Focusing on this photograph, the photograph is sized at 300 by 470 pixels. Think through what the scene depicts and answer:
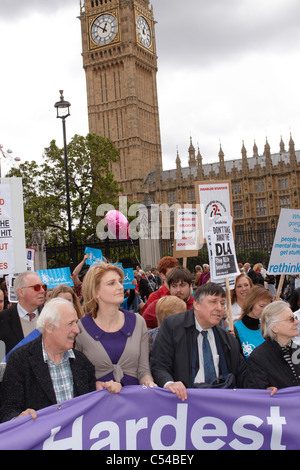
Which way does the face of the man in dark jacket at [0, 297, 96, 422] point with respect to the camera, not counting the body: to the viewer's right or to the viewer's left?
to the viewer's right

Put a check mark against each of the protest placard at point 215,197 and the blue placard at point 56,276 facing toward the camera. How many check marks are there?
2

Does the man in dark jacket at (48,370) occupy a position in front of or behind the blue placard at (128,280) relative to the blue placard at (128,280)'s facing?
in front

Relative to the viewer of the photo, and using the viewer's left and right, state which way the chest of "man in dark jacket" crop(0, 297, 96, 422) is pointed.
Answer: facing the viewer and to the right of the viewer

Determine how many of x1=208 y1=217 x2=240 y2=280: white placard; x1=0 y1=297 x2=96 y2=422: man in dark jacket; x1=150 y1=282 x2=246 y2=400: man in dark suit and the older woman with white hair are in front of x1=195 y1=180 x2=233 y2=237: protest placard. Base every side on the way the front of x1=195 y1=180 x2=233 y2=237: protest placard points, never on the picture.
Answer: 4

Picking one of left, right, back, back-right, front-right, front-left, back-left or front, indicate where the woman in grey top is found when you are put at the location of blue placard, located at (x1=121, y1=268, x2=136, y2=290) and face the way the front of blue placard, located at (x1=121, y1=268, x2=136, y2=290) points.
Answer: front

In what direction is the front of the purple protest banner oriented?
toward the camera

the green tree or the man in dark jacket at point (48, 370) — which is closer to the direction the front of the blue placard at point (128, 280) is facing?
the man in dark jacket

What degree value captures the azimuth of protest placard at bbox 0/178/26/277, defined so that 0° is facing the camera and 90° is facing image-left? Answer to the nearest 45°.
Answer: approximately 0°

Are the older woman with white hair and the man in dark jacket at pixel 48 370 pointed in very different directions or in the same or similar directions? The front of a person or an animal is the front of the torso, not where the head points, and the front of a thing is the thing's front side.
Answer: same or similar directions

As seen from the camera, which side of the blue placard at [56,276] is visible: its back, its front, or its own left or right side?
front

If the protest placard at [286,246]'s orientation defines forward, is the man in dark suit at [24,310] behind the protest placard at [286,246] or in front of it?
in front
